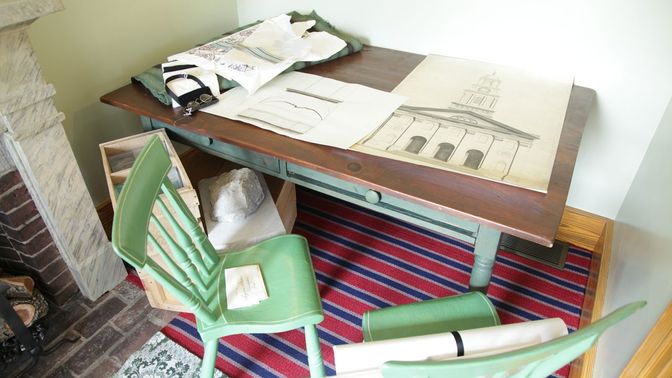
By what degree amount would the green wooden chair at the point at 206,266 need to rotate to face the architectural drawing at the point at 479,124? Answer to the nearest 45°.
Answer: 0° — it already faces it

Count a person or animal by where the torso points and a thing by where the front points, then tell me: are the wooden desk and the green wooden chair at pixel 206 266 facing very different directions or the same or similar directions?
very different directions

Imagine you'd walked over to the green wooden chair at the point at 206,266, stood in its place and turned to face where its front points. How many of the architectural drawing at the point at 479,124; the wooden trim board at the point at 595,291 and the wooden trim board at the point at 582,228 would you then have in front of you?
3

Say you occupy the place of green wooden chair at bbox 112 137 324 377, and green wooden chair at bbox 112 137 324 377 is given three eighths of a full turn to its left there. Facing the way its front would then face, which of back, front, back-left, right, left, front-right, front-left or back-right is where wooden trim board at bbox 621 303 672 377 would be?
back

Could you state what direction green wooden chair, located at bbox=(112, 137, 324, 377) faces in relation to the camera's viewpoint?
facing to the right of the viewer

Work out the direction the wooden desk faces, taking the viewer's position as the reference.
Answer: facing the viewer and to the left of the viewer

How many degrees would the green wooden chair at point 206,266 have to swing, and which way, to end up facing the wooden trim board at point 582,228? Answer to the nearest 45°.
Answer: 0° — it already faces it

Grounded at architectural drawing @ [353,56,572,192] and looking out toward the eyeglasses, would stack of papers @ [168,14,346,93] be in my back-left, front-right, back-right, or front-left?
front-right
